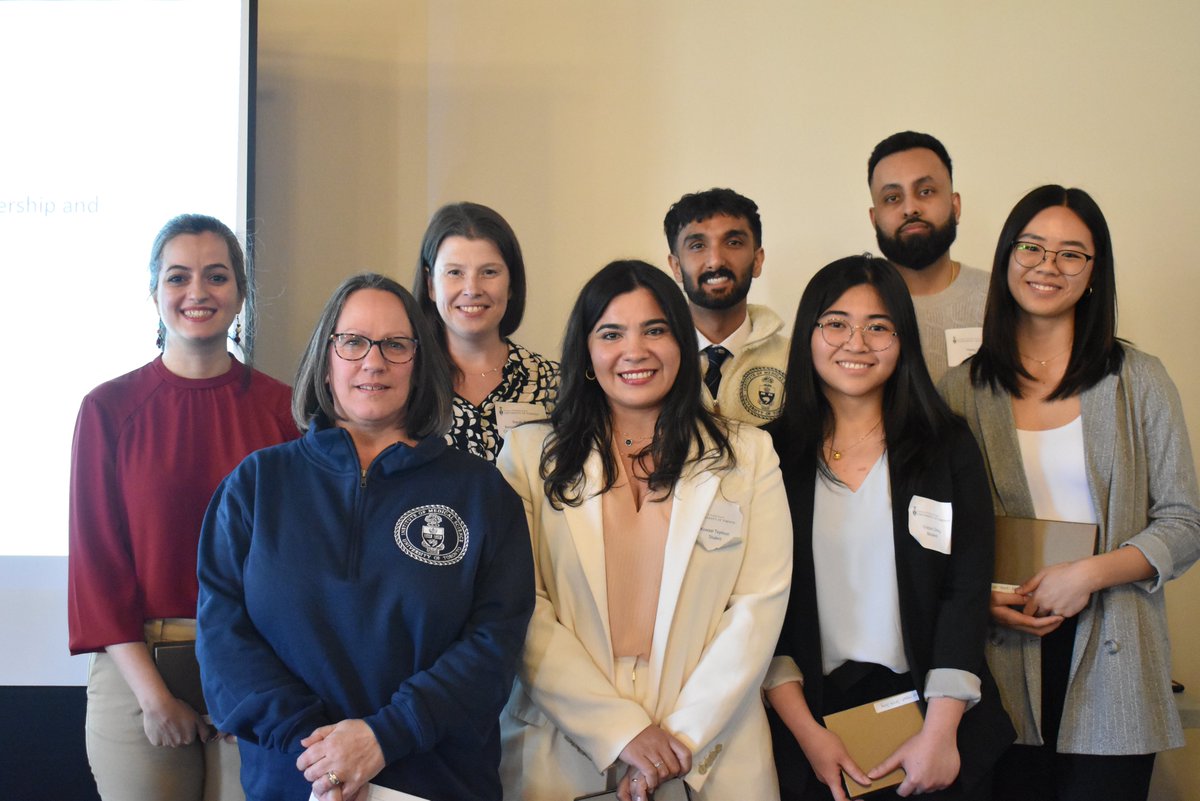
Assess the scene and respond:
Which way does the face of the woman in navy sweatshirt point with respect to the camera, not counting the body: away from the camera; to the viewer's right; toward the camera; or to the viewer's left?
toward the camera

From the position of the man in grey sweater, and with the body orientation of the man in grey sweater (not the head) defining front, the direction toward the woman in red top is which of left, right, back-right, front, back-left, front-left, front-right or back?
front-right

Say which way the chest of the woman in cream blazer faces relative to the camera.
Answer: toward the camera

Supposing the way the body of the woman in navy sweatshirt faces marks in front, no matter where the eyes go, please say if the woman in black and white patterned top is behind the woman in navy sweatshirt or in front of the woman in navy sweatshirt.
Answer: behind

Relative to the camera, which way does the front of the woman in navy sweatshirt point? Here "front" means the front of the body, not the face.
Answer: toward the camera

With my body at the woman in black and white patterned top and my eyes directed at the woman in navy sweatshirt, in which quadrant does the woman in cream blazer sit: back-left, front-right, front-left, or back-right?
front-left

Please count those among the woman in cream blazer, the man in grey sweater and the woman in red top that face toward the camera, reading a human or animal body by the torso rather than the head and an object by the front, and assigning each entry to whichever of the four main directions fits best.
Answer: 3

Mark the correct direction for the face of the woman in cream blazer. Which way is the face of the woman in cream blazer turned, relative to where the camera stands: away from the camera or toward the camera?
toward the camera

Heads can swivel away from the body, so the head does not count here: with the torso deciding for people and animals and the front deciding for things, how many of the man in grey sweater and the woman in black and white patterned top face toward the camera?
2

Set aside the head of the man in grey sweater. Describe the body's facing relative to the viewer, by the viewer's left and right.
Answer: facing the viewer

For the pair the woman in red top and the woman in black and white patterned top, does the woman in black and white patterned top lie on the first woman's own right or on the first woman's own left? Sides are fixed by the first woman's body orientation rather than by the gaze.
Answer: on the first woman's own left

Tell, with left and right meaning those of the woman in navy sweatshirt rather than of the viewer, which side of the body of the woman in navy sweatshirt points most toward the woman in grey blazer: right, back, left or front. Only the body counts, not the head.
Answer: left

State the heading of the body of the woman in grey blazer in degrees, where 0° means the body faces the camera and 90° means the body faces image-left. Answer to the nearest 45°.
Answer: approximately 45°

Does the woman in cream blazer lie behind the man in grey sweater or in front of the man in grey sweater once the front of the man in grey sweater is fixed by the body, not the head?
in front
